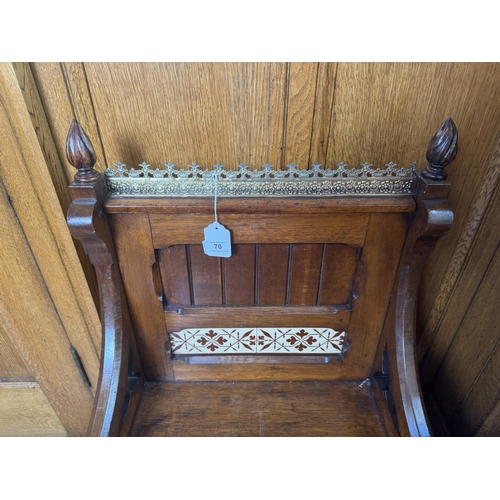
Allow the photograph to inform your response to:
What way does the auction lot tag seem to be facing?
toward the camera

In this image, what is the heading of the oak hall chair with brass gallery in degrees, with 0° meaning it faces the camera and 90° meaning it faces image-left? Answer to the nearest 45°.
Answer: approximately 0°
